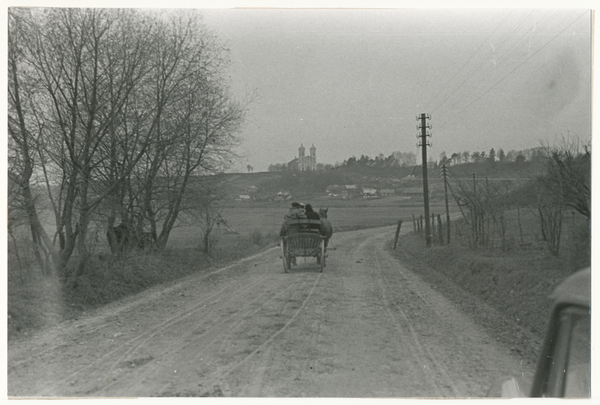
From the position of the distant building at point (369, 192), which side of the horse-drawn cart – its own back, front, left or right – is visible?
front

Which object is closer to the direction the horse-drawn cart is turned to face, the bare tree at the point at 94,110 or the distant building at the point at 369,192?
the distant building

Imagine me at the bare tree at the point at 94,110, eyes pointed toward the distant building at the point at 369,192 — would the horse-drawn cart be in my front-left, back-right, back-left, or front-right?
front-right

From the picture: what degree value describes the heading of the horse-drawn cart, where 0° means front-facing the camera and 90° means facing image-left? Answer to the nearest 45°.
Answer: approximately 180°

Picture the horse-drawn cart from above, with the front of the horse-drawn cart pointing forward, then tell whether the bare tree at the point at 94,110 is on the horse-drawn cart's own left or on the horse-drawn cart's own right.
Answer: on the horse-drawn cart's own left
